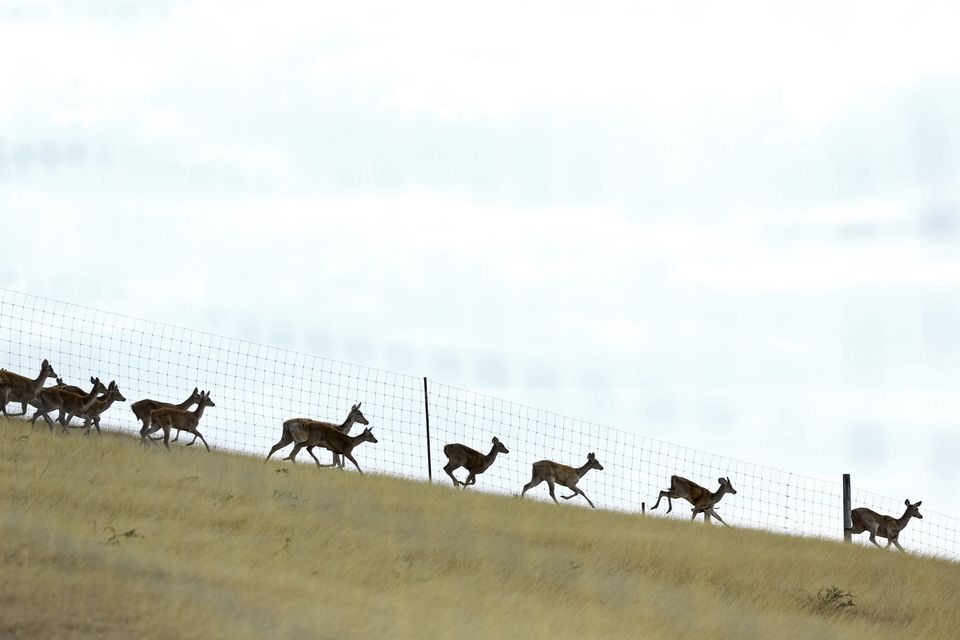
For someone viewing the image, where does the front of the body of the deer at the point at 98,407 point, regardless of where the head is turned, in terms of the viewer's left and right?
facing to the right of the viewer

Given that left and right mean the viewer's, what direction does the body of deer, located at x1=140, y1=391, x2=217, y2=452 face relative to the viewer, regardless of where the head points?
facing to the right of the viewer

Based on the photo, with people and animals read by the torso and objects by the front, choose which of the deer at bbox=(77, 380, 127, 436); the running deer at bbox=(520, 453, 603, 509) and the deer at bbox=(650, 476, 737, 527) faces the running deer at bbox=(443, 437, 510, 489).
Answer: the deer at bbox=(77, 380, 127, 436)

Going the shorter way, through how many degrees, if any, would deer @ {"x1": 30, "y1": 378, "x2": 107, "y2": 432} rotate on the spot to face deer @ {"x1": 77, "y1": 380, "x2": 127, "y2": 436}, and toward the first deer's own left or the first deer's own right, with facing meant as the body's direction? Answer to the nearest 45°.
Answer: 0° — it already faces it

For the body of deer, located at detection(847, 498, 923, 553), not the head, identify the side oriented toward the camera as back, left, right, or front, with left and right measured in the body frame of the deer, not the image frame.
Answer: right

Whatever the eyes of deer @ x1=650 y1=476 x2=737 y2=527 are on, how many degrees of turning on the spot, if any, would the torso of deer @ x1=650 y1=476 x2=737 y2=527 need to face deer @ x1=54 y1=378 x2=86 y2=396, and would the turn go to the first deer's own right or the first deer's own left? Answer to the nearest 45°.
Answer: approximately 135° to the first deer's own right

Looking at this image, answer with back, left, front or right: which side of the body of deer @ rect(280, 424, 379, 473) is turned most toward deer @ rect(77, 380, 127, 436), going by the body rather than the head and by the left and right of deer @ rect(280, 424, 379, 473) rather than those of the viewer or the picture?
back

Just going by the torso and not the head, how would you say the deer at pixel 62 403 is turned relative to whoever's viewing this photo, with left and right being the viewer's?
facing to the right of the viewer

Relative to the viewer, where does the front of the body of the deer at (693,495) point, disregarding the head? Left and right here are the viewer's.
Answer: facing to the right of the viewer

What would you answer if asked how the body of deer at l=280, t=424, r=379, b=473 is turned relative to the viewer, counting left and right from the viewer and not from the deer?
facing to the right of the viewer

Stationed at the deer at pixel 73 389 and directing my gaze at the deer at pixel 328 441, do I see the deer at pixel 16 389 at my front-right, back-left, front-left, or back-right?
back-right

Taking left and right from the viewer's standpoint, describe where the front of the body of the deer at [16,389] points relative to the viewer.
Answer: facing to the right of the viewer

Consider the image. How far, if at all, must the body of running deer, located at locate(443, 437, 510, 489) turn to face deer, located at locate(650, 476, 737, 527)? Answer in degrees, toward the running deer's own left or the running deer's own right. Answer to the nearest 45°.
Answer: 0° — it already faces it

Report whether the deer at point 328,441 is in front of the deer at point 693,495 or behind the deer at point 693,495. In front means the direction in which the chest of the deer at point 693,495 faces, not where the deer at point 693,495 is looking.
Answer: behind
